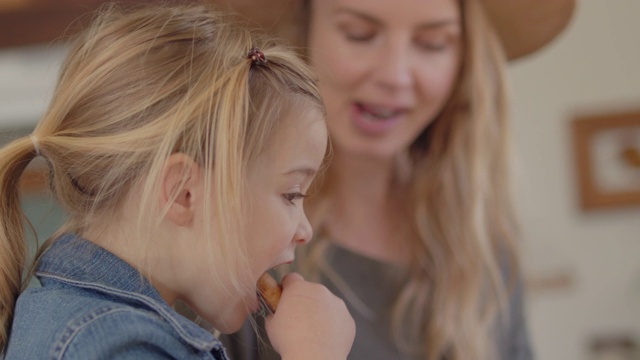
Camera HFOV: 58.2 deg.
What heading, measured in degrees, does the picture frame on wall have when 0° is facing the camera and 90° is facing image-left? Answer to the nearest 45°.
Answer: approximately 0°

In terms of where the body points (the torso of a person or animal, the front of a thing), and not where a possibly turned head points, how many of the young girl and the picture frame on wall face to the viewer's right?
1

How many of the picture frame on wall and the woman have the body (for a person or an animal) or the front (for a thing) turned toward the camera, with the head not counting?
2

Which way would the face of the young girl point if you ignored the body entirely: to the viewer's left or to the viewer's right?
to the viewer's right

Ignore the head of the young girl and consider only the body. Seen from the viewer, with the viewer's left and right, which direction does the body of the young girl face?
facing to the right of the viewer

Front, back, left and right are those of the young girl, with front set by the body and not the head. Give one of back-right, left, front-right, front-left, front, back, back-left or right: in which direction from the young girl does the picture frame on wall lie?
front-left

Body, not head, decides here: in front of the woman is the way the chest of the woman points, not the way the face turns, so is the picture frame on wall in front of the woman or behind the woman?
behind
